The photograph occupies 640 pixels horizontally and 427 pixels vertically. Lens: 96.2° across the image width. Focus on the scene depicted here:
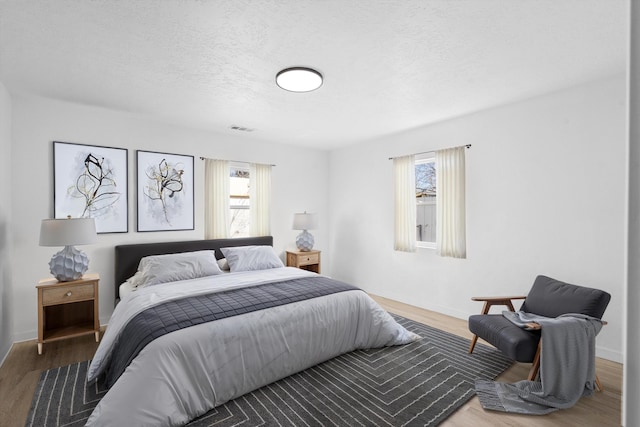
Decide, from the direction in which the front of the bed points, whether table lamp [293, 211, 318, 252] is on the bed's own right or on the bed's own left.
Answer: on the bed's own left

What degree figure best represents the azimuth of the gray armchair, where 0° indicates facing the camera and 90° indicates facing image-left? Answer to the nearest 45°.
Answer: approximately 45°

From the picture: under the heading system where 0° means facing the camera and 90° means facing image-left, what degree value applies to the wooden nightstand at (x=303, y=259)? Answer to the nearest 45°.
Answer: approximately 315°

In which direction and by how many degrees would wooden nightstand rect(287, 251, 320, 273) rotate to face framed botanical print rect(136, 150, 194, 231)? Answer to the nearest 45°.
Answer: approximately 90° to its right

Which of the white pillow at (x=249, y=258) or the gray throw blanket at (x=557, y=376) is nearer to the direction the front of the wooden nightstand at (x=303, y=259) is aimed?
the gray throw blanket

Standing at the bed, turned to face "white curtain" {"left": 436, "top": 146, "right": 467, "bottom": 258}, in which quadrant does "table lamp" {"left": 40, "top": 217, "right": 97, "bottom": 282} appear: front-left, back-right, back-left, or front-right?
back-left

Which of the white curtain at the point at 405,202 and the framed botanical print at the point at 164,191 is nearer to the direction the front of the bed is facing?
the white curtain

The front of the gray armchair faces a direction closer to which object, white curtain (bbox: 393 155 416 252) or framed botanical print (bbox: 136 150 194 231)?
the framed botanical print

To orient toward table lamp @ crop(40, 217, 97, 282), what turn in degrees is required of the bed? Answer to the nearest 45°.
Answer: approximately 180°

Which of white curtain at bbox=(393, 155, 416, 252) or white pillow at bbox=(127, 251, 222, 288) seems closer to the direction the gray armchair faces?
the white pillow

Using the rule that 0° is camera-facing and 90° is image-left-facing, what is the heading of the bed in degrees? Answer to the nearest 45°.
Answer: approximately 315°
